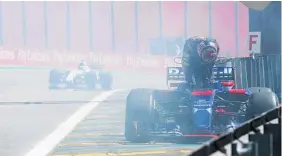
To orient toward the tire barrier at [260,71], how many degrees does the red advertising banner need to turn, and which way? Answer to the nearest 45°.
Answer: approximately 45° to its left

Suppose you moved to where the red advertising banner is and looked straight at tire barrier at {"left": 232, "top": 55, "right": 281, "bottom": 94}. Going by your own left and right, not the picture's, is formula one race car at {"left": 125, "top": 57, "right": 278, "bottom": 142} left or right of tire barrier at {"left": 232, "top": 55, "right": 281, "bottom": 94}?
right

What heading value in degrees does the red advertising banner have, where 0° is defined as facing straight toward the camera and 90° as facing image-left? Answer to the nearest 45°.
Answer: approximately 0°

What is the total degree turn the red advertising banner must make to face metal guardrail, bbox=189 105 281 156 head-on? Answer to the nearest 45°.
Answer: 0° — it already faces it
